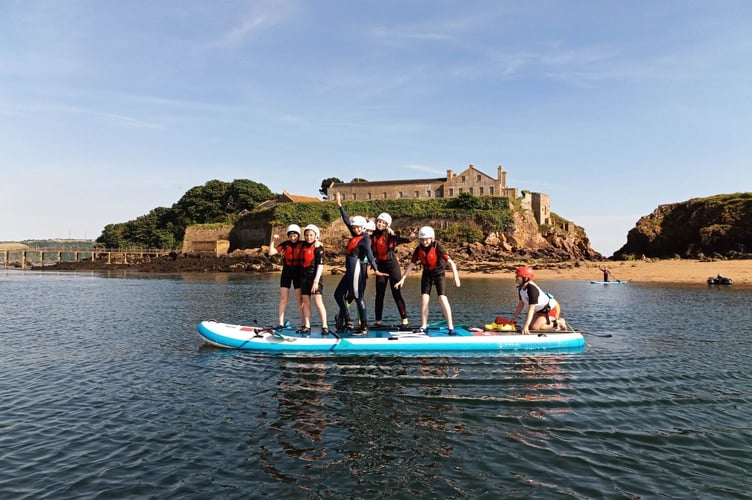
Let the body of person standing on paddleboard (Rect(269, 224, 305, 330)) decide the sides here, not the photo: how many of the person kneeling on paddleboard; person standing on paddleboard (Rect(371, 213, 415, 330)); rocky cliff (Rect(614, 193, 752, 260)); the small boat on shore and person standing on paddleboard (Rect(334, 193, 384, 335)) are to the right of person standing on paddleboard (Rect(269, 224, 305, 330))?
0

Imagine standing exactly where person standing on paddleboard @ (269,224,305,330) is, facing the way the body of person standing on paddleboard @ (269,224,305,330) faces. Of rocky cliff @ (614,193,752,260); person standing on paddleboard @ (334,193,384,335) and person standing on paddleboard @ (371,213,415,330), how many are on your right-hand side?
0

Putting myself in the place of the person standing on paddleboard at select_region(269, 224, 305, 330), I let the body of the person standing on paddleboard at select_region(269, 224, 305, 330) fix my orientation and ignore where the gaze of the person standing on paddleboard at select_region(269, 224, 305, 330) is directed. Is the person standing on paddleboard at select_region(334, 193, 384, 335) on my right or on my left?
on my left

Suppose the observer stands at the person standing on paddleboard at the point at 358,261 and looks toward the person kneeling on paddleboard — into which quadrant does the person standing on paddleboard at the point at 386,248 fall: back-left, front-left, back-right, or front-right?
front-left

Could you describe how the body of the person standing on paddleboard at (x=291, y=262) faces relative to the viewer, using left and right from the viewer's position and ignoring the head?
facing the viewer

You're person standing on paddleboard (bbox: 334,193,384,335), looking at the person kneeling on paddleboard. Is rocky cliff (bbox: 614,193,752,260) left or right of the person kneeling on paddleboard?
left

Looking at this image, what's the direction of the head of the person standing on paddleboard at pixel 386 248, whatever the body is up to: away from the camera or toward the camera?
toward the camera

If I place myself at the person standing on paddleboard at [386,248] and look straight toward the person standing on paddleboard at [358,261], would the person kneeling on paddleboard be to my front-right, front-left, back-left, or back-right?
back-left

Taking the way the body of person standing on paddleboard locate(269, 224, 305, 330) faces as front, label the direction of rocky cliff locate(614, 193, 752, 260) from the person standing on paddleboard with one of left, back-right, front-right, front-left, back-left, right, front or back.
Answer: back-left

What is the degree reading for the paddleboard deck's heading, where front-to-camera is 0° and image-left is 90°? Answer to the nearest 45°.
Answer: approximately 90°

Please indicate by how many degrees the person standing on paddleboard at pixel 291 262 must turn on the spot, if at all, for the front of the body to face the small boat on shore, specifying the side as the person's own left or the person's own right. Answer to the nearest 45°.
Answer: approximately 135° to the person's own left
